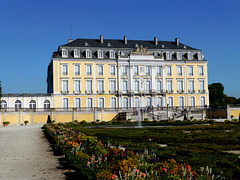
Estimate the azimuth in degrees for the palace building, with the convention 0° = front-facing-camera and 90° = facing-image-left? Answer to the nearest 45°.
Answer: approximately 0°
